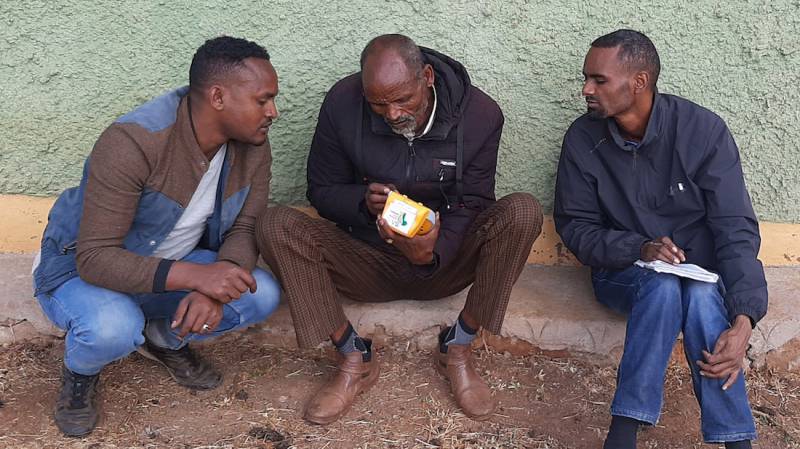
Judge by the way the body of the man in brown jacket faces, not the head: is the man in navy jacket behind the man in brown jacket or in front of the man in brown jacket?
in front

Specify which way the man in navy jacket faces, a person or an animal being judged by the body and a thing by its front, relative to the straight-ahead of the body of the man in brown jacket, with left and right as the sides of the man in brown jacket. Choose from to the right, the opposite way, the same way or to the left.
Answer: to the right

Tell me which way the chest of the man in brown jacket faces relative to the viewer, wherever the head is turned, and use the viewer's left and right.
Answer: facing the viewer and to the right of the viewer

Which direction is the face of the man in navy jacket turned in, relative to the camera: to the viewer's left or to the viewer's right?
to the viewer's left

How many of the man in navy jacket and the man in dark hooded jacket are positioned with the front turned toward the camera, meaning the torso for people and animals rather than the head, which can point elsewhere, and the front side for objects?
2

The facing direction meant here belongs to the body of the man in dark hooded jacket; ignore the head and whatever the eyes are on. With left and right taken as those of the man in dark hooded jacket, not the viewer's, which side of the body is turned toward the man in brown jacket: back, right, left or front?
right

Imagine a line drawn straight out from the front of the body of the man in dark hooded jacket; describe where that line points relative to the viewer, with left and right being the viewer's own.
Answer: facing the viewer

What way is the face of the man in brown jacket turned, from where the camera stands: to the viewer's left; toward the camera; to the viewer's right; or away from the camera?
to the viewer's right

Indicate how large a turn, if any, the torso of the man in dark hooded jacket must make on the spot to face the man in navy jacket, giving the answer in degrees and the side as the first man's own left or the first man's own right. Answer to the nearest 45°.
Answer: approximately 90° to the first man's own left

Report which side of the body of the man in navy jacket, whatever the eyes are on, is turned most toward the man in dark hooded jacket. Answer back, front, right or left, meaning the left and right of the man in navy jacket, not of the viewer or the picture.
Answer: right

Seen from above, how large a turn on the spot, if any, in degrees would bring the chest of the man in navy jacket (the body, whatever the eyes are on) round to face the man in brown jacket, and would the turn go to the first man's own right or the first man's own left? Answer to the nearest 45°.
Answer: approximately 45° to the first man's own right
